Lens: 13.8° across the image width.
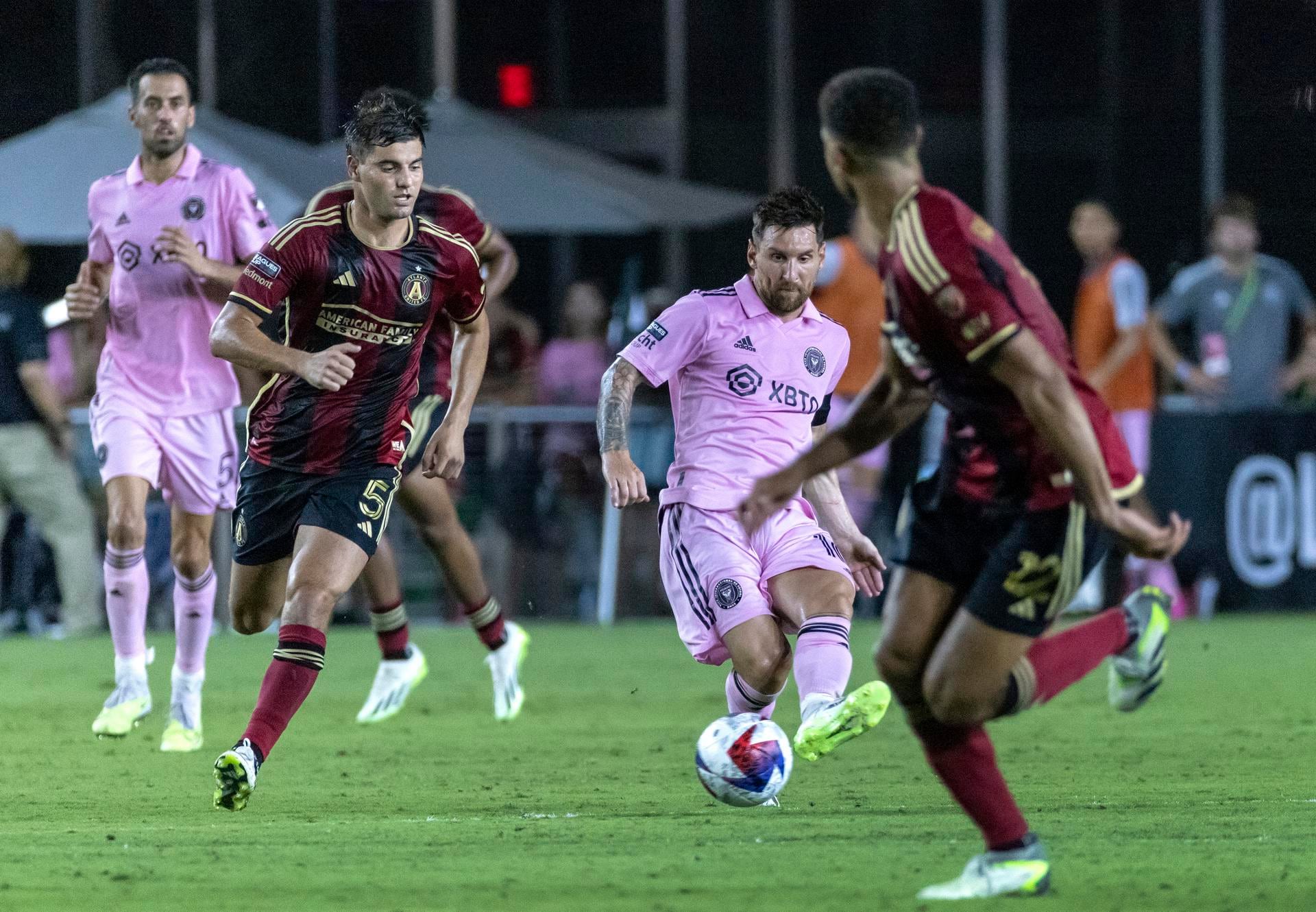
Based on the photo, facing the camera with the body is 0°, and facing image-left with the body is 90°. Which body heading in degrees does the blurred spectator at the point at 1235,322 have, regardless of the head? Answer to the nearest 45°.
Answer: approximately 0°

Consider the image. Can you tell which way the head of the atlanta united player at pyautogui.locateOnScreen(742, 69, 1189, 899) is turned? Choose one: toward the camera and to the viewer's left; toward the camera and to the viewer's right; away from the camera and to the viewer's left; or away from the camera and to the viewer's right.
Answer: away from the camera and to the viewer's left

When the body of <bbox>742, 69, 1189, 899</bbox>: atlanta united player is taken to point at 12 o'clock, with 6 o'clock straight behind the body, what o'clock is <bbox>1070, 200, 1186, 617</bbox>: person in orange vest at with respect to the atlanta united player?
The person in orange vest is roughly at 3 o'clock from the atlanta united player.

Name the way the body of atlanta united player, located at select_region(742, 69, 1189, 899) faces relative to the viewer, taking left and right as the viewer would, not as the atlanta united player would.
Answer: facing to the left of the viewer

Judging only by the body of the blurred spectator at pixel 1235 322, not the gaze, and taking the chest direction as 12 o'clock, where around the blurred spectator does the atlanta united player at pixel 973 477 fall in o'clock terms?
The atlanta united player is roughly at 12 o'clock from the blurred spectator.

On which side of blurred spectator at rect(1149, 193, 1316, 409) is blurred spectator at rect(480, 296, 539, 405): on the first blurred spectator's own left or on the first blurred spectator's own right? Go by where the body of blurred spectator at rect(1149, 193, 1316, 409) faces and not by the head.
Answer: on the first blurred spectator's own right
